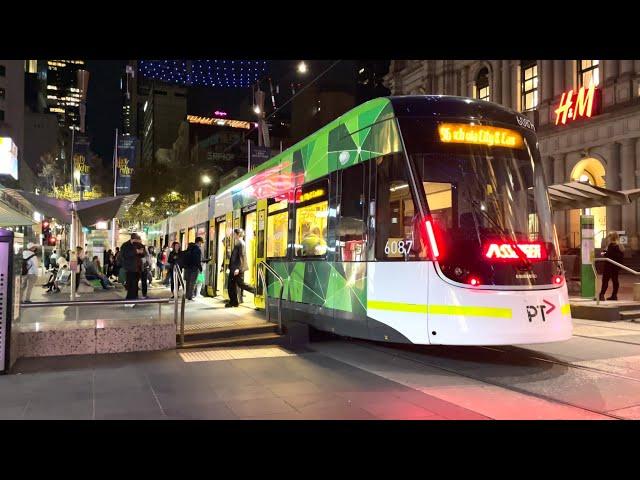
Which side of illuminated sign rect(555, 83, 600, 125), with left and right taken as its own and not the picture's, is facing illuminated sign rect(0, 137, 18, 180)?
front

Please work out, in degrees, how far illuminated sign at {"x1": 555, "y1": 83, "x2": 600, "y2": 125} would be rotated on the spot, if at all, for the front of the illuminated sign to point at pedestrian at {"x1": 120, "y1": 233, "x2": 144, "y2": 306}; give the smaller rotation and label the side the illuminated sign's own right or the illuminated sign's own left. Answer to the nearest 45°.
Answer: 0° — it already faces them

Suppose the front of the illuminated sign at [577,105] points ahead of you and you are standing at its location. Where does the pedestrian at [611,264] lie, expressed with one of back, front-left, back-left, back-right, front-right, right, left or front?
front-left

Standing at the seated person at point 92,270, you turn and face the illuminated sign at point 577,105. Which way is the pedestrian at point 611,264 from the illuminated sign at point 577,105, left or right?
right

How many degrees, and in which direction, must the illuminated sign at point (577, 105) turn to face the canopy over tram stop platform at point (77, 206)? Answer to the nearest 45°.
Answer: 0° — it already faces it

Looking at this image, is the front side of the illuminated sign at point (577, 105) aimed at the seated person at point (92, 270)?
yes

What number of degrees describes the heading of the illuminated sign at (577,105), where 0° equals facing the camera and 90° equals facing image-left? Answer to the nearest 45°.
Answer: approximately 45°

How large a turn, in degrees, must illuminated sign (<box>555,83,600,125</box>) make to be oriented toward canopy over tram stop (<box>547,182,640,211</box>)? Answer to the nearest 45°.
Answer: approximately 45° to its left

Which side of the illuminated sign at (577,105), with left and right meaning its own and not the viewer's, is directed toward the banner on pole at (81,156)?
front

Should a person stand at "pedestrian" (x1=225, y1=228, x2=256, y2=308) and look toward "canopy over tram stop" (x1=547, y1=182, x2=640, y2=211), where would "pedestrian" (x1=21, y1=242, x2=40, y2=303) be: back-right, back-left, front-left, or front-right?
back-left
